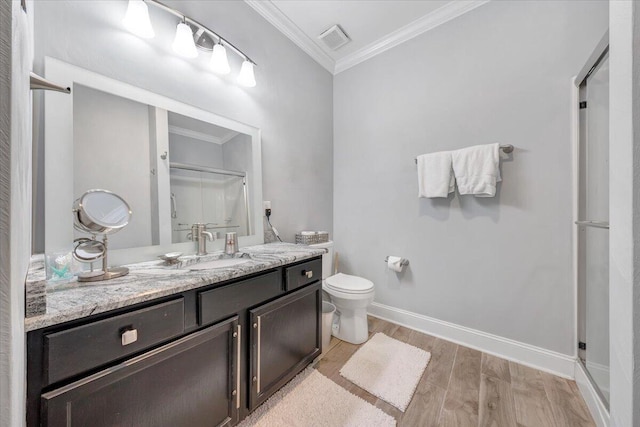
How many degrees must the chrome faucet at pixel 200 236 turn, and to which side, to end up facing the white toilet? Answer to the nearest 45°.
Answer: approximately 45° to its left

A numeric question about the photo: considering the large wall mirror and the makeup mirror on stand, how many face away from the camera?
0

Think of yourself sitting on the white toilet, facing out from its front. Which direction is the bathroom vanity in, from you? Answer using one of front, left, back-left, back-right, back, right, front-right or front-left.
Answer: right

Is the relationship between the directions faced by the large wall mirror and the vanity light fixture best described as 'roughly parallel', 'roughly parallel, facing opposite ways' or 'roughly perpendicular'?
roughly parallel

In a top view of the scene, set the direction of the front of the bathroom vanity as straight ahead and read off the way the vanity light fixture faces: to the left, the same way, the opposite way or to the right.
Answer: the same way

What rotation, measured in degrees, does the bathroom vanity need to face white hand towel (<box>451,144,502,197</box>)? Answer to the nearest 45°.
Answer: approximately 45° to its left

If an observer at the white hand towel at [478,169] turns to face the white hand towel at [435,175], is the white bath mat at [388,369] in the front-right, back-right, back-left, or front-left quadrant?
front-left

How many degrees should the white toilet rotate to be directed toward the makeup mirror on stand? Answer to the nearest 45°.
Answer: approximately 90° to its right

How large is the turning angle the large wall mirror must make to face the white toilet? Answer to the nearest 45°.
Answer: approximately 45° to its left
